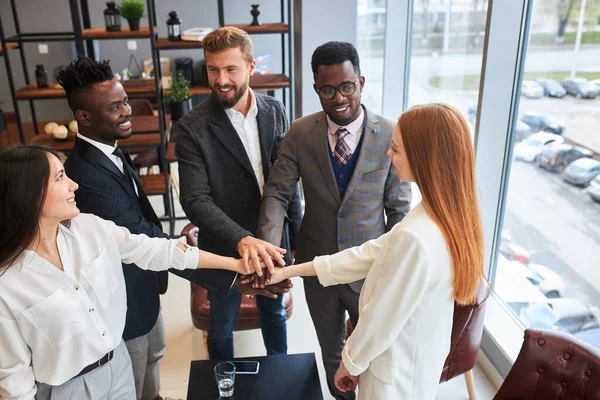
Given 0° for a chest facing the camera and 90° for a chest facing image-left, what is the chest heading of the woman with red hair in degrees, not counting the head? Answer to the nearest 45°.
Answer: approximately 90°

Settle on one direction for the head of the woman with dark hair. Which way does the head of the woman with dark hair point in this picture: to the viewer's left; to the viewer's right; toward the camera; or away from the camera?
to the viewer's right

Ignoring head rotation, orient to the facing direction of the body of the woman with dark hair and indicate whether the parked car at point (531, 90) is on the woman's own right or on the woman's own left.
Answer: on the woman's own left

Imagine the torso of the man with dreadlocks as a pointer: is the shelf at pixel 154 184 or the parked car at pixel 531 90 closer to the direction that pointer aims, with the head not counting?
the parked car

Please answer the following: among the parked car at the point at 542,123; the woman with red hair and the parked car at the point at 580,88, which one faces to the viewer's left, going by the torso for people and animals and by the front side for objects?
the woman with red hair

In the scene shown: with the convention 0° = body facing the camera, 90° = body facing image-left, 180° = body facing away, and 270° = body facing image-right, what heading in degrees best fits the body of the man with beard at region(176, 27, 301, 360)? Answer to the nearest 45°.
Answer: approximately 315°
